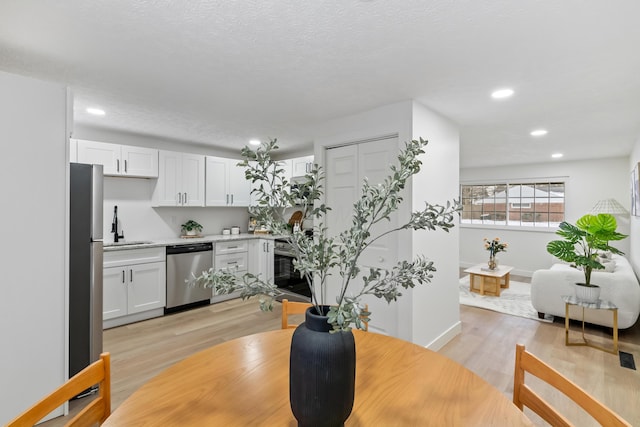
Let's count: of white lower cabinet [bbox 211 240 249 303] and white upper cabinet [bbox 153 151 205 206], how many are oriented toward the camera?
2

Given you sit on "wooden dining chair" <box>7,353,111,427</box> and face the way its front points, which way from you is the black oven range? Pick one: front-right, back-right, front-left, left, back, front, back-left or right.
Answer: left

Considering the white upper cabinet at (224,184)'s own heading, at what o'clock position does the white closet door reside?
The white closet door is roughly at 11 o'clock from the white upper cabinet.

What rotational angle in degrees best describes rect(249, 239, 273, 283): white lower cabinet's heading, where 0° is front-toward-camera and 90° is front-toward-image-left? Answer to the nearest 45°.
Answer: approximately 45°

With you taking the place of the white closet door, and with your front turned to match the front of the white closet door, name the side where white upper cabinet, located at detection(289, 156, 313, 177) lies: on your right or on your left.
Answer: on your right

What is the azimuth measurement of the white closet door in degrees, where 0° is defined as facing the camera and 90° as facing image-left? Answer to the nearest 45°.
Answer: approximately 45°

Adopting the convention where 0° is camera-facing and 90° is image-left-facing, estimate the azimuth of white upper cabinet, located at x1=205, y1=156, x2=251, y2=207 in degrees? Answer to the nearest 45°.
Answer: approximately 0°
